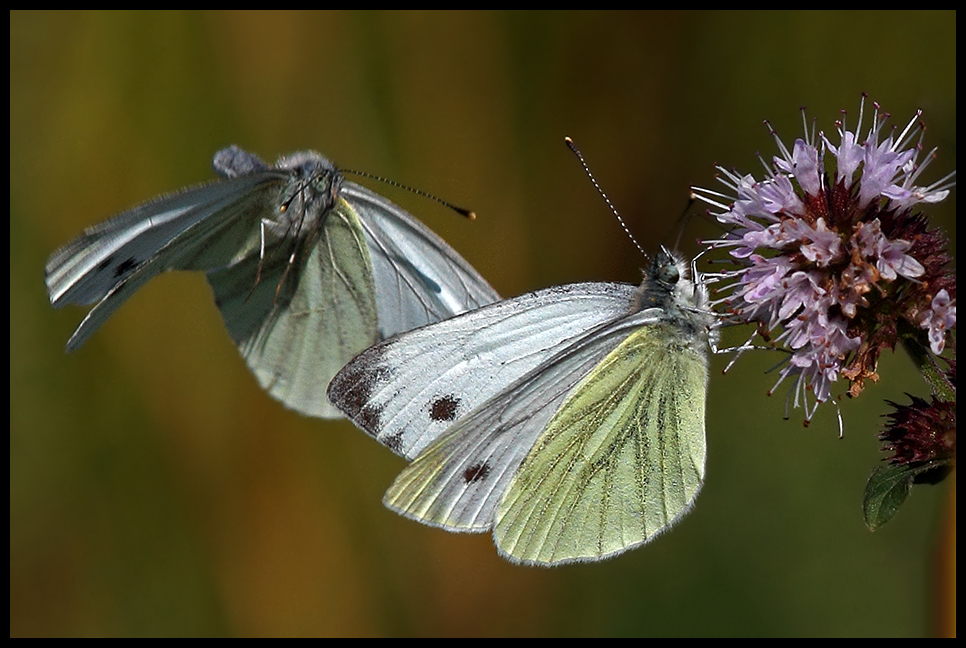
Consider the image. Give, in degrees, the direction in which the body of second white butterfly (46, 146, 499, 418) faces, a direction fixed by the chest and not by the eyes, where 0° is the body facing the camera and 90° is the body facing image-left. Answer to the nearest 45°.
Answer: approximately 315°

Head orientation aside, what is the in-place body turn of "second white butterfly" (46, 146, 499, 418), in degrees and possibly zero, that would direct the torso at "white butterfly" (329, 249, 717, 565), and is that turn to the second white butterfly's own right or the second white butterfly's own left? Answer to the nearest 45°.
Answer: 0° — it already faces it

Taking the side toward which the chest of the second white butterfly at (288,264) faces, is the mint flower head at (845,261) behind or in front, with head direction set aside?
in front

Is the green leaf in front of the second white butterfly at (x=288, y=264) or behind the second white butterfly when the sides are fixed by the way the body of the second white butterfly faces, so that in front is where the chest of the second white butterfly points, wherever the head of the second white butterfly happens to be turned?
in front
